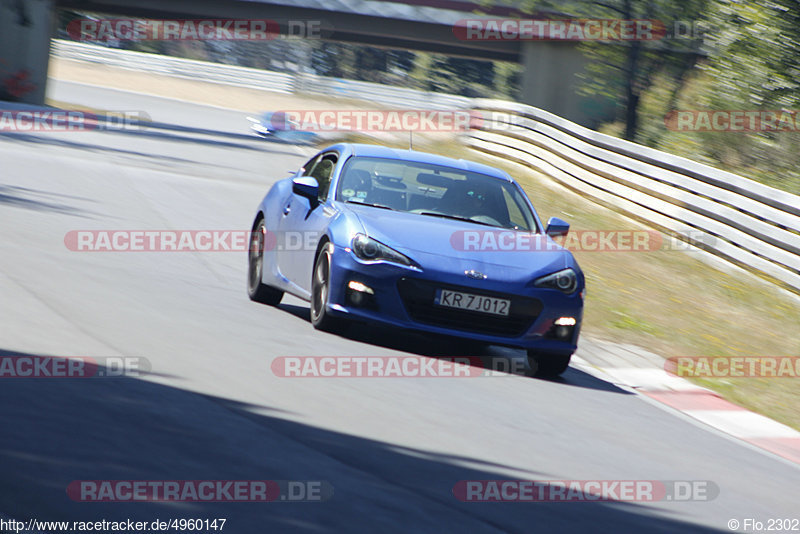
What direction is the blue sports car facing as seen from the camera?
toward the camera

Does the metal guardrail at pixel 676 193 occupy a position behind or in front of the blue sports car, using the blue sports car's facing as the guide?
behind

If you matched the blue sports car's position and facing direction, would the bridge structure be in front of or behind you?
behind

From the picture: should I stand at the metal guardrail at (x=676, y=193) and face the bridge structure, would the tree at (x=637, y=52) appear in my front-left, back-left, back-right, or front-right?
front-right

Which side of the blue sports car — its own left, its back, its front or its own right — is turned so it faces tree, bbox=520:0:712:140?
back
